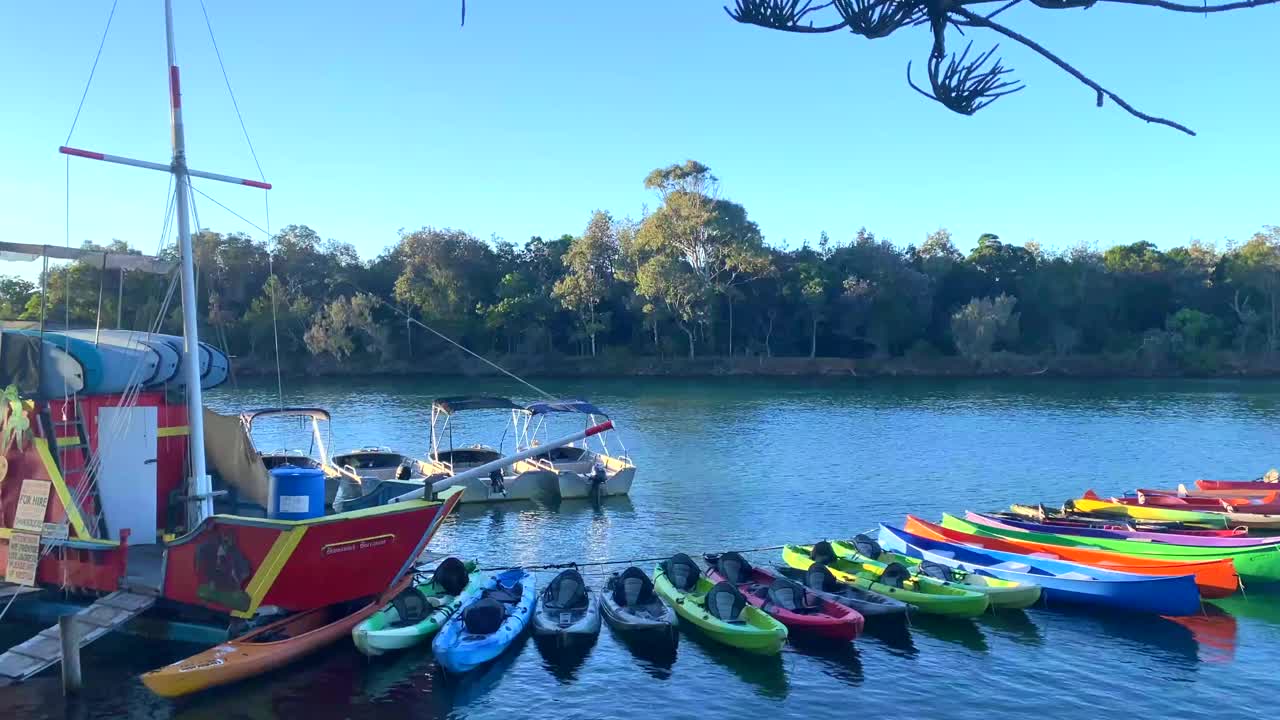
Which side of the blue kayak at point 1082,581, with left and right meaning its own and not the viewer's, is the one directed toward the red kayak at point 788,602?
right

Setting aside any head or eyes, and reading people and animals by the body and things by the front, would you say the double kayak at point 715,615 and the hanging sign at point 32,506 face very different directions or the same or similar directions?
same or similar directions

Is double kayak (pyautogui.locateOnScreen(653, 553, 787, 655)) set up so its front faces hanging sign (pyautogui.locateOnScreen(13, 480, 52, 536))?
no

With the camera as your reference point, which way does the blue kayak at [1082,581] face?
facing the viewer and to the right of the viewer

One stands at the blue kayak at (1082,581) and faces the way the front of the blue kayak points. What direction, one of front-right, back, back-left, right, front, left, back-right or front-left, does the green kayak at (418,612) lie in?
right

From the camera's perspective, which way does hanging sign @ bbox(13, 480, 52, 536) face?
toward the camera

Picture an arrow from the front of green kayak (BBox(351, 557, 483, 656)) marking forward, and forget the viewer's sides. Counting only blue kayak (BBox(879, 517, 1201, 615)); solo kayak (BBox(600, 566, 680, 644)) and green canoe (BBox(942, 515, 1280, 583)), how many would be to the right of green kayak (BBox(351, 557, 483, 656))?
0

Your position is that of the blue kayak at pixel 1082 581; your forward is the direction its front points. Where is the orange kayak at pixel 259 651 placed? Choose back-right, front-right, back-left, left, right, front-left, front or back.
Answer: right

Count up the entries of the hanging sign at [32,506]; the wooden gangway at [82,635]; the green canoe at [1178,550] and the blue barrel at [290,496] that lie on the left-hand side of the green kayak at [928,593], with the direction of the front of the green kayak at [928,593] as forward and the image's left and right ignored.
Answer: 1

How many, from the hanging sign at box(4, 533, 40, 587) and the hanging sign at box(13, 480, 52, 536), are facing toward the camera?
2

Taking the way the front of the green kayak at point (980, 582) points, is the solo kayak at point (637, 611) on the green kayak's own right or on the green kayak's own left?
on the green kayak's own right

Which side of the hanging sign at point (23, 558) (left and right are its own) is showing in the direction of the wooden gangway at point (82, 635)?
front

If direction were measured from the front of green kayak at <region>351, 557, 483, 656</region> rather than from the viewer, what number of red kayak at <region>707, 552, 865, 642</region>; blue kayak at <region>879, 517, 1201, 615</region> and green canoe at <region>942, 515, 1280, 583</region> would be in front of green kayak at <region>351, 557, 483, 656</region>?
0

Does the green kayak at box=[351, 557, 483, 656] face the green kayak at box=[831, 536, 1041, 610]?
no

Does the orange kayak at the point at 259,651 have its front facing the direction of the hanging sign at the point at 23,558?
no

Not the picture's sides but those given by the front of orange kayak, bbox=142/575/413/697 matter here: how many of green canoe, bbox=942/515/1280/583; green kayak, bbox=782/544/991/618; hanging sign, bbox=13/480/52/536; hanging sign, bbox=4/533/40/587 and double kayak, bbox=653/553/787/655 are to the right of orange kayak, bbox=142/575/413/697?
2

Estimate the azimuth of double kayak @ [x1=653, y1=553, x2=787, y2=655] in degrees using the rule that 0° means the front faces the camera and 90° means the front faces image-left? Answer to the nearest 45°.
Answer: approximately 315°
